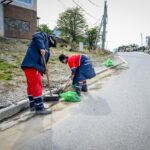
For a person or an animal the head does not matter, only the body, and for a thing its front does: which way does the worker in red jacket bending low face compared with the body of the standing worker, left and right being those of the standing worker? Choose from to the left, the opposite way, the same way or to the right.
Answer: the opposite way

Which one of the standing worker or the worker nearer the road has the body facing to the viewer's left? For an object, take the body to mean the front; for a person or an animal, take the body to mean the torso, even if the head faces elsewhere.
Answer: the worker nearer the road

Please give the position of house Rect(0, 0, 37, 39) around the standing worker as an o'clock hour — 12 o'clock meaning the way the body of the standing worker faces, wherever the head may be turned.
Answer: The house is roughly at 9 o'clock from the standing worker.

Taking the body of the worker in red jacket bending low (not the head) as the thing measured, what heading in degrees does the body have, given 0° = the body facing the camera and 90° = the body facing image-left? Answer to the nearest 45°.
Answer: approximately 90°

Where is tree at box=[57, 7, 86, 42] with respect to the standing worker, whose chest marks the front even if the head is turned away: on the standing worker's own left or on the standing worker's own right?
on the standing worker's own left

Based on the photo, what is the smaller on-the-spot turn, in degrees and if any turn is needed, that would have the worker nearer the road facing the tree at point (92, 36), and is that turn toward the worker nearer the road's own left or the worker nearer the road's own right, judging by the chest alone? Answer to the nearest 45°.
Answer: approximately 90° to the worker nearer the road's own right

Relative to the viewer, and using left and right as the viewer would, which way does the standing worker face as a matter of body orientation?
facing to the right of the viewer

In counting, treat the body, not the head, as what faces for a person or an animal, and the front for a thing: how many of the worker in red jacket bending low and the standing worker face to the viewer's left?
1

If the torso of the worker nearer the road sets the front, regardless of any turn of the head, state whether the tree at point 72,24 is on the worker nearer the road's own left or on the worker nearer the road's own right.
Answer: on the worker nearer the road's own right
